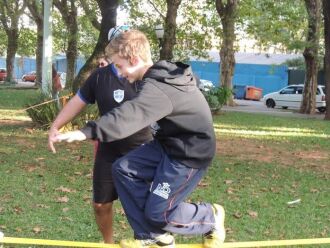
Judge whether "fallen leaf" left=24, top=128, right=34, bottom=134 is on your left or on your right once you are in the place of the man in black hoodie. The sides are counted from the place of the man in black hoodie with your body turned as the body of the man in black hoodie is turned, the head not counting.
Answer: on your right

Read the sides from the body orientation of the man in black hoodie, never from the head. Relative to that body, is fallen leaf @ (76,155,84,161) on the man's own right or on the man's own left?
on the man's own right

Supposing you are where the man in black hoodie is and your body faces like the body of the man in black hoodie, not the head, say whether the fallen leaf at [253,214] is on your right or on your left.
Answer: on your right

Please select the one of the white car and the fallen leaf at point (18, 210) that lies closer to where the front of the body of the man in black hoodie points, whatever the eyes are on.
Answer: the fallen leaf

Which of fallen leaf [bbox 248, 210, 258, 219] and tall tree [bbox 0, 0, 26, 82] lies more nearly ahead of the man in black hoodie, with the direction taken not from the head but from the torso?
the tall tree

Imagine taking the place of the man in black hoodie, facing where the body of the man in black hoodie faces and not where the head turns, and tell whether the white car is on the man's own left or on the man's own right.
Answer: on the man's own right

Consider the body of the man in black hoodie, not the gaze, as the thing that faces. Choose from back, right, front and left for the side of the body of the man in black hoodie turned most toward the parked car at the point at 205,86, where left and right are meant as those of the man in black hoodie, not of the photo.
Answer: right

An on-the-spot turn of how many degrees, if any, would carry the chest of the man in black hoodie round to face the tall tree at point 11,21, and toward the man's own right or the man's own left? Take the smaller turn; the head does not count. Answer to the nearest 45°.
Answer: approximately 90° to the man's own right

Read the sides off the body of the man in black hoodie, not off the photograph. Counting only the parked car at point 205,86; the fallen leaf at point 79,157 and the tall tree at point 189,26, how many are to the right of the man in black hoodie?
3

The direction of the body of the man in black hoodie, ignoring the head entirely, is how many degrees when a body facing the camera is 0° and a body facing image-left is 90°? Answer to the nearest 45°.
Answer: approximately 90°

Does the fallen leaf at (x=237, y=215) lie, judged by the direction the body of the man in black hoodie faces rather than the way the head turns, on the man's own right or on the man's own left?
on the man's own right

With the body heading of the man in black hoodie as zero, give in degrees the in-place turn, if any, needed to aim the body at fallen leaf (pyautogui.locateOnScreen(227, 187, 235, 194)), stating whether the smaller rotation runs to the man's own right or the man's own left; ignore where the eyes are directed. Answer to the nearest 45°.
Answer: approximately 90° to the man's own right

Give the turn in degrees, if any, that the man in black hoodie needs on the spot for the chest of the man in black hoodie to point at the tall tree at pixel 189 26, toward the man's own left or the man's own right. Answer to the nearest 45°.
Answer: approximately 90° to the man's own right
